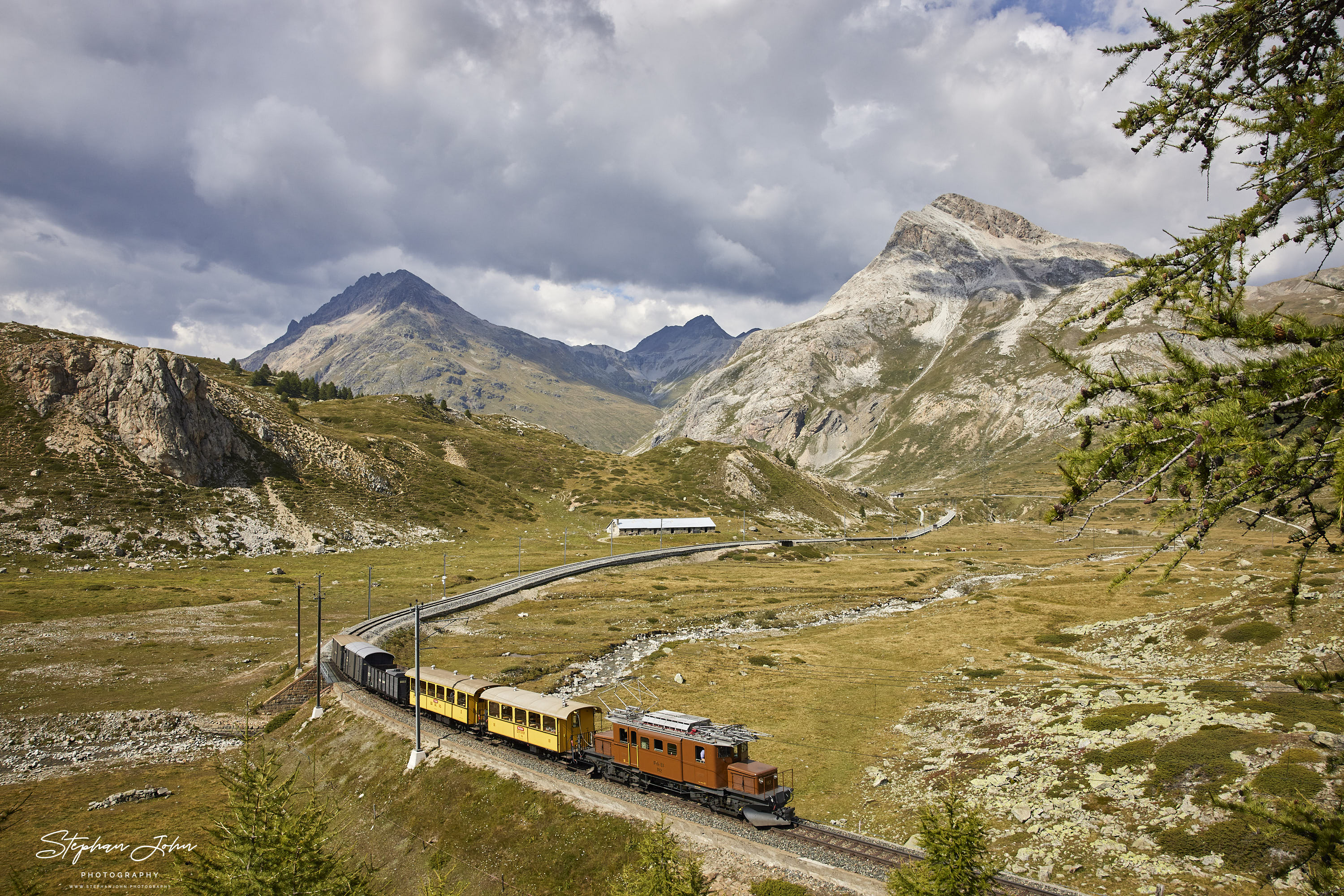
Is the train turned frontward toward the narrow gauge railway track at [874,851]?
yes

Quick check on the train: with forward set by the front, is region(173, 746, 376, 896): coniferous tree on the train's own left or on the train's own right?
on the train's own right

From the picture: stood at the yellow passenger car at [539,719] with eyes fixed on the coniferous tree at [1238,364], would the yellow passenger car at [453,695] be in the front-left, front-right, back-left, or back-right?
back-right

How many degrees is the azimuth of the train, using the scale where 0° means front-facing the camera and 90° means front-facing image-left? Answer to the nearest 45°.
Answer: approximately 315°
